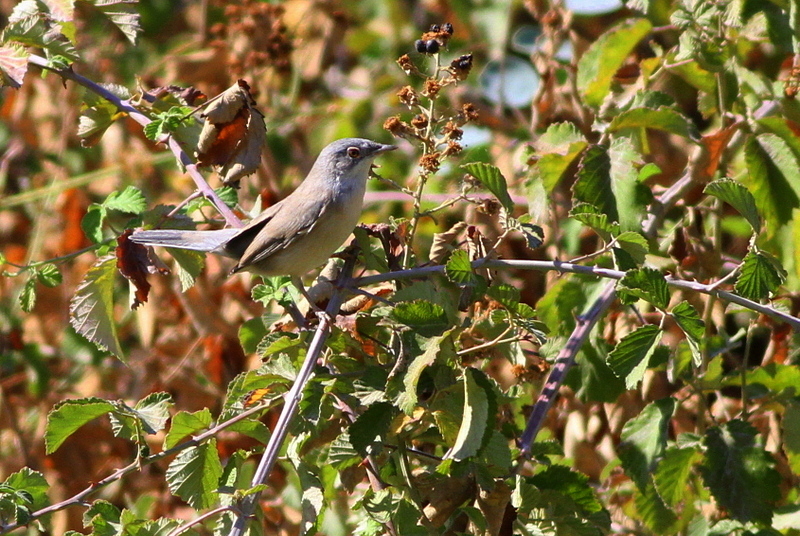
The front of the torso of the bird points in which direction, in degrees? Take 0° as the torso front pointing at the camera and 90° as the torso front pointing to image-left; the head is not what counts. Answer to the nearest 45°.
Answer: approximately 270°
